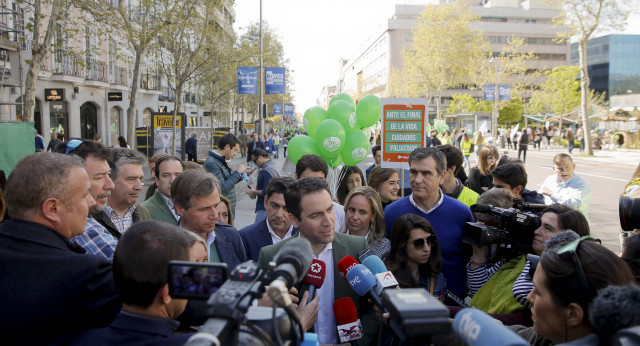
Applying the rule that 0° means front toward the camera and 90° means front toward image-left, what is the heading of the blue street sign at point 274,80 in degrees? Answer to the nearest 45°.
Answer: approximately 0°

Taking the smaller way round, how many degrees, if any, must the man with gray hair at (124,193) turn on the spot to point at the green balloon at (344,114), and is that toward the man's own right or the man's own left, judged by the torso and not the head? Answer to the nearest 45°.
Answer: approximately 90° to the man's own left

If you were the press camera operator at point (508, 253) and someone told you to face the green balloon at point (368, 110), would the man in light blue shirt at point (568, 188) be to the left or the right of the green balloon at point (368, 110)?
right

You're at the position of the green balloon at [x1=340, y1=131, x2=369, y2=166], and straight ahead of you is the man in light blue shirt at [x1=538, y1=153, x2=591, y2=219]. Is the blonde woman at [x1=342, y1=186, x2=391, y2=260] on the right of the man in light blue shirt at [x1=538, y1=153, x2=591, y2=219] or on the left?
right

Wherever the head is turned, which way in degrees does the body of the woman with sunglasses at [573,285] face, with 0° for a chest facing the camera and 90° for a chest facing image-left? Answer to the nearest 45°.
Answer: approximately 90°

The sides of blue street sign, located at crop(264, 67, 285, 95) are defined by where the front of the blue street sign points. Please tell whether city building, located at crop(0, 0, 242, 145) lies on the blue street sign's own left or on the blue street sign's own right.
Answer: on the blue street sign's own right

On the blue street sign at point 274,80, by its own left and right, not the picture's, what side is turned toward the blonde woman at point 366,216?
front

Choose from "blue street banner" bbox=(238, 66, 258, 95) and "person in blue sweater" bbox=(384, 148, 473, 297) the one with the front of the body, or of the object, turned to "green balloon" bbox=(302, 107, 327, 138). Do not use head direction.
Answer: the blue street banner
